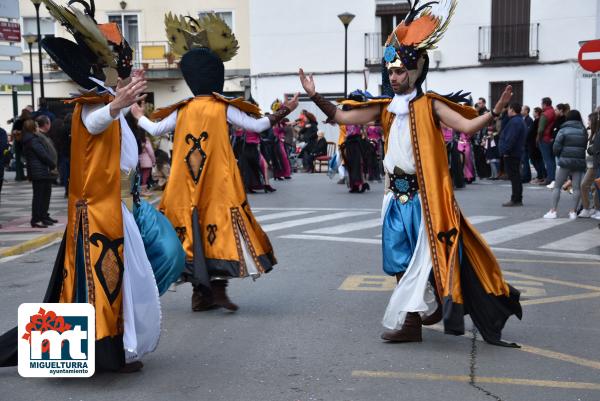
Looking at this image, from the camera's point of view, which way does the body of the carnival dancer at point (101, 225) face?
to the viewer's right

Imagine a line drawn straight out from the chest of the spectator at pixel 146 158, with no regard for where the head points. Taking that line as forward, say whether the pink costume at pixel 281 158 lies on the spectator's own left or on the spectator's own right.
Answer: on the spectator's own left

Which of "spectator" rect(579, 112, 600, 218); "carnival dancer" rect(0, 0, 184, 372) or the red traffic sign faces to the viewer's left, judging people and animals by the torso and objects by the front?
the spectator

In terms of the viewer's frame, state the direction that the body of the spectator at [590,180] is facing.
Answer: to the viewer's left

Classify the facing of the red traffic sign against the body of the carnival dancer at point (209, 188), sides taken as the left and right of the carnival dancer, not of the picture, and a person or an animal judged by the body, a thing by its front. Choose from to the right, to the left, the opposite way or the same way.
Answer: the opposite way

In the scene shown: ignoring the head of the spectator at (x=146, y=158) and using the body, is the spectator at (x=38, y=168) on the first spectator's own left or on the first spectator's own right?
on the first spectator's own right

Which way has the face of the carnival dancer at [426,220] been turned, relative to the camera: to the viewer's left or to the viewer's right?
to the viewer's left

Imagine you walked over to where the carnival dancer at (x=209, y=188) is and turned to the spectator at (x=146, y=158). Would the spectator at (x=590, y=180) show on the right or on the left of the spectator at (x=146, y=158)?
right

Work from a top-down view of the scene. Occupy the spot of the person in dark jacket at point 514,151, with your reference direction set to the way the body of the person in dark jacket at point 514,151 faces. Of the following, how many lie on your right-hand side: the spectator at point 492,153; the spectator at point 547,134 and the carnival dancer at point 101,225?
2

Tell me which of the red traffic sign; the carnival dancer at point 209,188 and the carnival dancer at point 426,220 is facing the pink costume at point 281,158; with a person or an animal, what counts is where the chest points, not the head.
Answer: the carnival dancer at point 209,188

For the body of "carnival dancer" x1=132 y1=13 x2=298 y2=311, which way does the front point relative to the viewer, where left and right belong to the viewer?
facing away from the viewer

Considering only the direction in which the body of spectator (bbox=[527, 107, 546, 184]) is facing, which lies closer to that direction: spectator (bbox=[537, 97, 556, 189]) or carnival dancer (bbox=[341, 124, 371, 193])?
the carnival dancer
